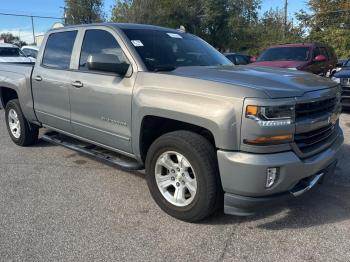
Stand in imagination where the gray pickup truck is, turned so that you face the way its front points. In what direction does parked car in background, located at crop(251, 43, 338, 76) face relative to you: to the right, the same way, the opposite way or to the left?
to the right

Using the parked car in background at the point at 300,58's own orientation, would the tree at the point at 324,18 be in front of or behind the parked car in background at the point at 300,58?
behind

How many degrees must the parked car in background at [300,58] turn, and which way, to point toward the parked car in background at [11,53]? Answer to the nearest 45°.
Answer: approximately 45° to its right

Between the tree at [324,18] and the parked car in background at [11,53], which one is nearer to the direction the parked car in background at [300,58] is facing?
the parked car in background

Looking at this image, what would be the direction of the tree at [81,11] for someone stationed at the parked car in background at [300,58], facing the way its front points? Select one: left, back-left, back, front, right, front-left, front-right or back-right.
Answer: right

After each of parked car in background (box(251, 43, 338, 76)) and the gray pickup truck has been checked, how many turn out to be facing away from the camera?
0

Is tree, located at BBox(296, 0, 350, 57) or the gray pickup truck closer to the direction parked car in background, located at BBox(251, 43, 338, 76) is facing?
the gray pickup truck

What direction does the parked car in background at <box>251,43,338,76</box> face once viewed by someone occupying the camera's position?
facing the viewer and to the left of the viewer

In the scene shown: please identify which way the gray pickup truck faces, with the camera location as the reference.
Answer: facing the viewer and to the right of the viewer

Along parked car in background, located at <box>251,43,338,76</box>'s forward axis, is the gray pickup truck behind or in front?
in front

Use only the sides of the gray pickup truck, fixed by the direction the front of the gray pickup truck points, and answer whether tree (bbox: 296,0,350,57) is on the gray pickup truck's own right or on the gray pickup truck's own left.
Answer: on the gray pickup truck's own left

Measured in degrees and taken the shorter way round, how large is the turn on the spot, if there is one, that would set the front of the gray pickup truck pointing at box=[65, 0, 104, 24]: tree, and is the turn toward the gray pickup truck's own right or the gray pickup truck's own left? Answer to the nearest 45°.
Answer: approximately 135° to the gray pickup truck's own left

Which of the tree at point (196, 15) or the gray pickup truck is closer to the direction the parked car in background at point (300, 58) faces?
the gray pickup truck
